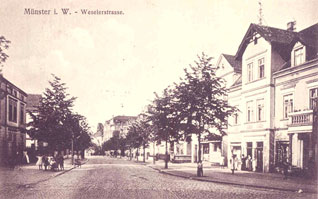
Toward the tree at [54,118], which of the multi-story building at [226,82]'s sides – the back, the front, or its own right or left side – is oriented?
front

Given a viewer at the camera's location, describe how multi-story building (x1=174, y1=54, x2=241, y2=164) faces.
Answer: facing the viewer and to the left of the viewer

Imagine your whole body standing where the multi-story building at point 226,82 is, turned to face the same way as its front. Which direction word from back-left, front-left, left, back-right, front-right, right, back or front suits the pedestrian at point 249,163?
front-left

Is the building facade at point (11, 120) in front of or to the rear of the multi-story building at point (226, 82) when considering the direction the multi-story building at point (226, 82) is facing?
in front

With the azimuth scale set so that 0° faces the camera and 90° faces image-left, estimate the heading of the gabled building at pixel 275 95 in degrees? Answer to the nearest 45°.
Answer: approximately 45°

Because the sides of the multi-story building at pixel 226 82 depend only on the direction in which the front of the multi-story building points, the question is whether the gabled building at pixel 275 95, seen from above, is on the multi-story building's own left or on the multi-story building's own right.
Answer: on the multi-story building's own left

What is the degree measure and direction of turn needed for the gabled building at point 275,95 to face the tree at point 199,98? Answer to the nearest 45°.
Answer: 0° — it already faces it

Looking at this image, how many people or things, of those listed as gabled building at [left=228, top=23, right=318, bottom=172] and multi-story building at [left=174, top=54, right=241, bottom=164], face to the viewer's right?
0
